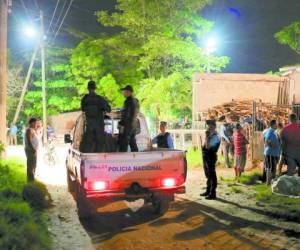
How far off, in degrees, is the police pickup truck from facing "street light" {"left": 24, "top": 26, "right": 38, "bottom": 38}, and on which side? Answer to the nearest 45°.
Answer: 0° — it already faces it

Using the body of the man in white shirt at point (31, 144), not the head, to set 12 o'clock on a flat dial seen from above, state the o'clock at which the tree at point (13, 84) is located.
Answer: The tree is roughly at 9 o'clock from the man in white shirt.

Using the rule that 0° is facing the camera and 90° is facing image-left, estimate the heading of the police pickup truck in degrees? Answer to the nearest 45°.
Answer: approximately 180°

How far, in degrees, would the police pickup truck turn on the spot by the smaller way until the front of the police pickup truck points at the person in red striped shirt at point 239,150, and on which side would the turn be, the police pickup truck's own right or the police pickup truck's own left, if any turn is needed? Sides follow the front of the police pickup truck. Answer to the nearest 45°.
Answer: approximately 45° to the police pickup truck's own right

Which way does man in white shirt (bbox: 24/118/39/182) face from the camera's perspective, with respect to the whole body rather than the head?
to the viewer's right

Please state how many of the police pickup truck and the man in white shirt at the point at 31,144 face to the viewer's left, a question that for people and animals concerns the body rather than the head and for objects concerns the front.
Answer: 0

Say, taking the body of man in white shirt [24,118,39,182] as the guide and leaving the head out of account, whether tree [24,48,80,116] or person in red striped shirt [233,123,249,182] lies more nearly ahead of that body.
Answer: the person in red striped shirt

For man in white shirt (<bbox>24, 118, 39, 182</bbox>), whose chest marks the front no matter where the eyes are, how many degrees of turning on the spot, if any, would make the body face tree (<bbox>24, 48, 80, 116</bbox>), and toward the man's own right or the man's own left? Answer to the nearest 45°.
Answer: approximately 90° to the man's own left
